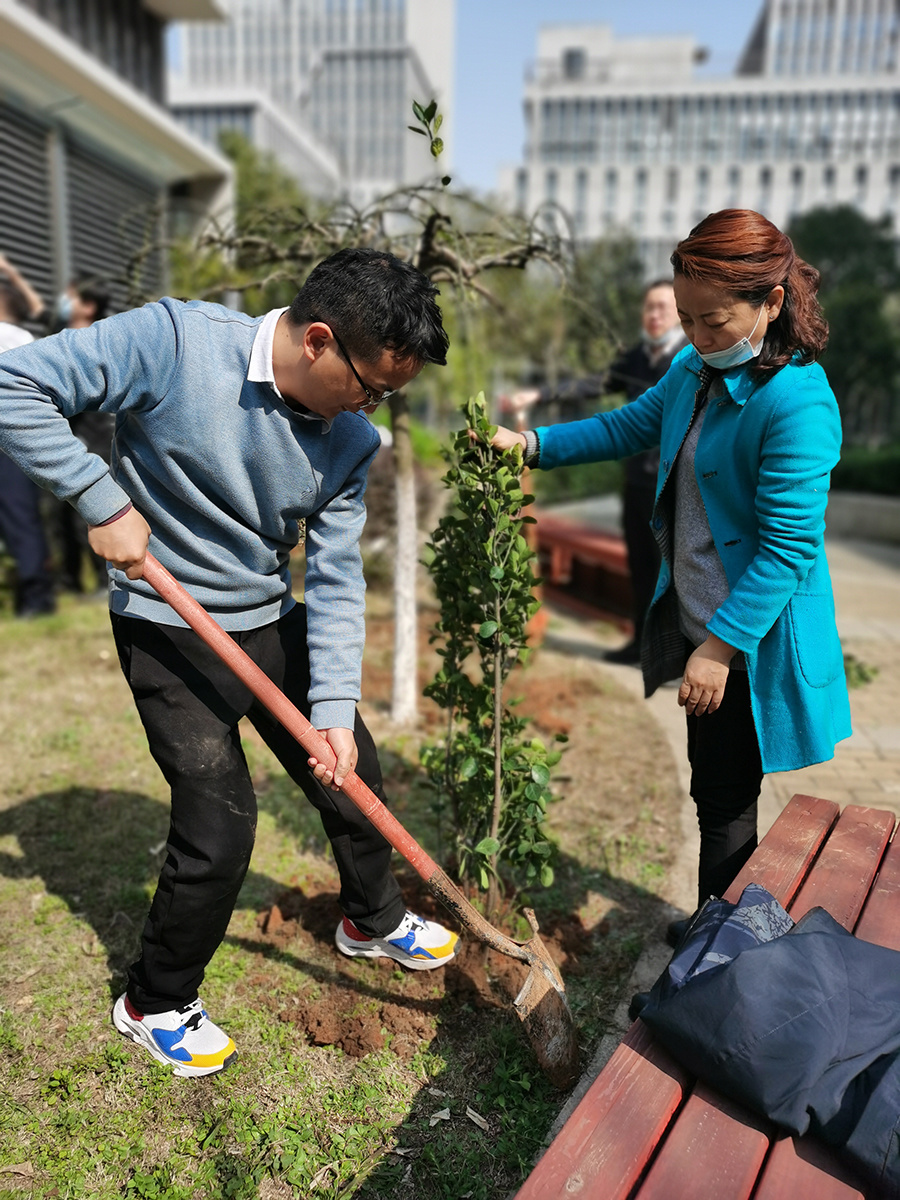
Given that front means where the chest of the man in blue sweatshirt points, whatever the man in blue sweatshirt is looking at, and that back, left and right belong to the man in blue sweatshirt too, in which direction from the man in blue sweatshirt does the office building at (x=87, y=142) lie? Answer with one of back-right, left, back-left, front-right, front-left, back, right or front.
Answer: back-left

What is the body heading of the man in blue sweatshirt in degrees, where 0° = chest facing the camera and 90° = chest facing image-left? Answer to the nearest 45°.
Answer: approximately 315°

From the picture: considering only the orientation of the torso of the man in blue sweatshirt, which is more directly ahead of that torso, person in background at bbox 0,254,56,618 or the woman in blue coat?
the woman in blue coat

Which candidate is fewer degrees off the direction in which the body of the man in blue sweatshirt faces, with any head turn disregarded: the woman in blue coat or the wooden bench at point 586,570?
the woman in blue coat

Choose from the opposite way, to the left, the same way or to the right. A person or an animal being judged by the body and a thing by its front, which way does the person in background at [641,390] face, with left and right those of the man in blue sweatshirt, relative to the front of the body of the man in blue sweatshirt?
to the right

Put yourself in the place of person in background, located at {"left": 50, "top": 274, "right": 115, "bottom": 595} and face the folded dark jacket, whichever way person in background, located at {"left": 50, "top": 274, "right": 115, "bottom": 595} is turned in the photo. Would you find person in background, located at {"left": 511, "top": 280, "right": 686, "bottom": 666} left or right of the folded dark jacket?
left

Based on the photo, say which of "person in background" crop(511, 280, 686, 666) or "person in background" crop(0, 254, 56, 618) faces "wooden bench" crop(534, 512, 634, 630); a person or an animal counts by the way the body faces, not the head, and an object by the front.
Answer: "person in background" crop(0, 254, 56, 618)

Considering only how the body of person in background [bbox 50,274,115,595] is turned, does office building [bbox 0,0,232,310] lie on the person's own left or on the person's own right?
on the person's own right

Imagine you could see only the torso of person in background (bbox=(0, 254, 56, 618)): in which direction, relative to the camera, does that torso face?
to the viewer's right
